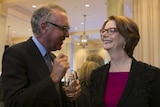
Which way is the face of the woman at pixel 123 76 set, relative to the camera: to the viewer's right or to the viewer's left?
to the viewer's left

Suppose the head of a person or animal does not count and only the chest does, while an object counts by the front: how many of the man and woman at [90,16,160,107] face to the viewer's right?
1

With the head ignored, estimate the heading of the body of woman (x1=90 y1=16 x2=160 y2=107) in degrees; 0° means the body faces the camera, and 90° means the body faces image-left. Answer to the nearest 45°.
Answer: approximately 45°

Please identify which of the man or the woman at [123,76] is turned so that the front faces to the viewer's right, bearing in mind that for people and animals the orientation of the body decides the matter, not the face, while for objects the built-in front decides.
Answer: the man

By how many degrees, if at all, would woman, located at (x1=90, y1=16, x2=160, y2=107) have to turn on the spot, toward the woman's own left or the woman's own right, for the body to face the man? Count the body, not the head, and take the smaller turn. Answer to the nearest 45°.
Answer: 0° — they already face them

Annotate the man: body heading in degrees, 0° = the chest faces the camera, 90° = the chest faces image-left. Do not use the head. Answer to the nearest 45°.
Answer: approximately 270°

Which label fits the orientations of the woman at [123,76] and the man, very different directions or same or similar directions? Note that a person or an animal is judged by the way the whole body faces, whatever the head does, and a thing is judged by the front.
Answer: very different directions

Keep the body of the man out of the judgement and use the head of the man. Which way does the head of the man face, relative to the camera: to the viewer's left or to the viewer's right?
to the viewer's right
